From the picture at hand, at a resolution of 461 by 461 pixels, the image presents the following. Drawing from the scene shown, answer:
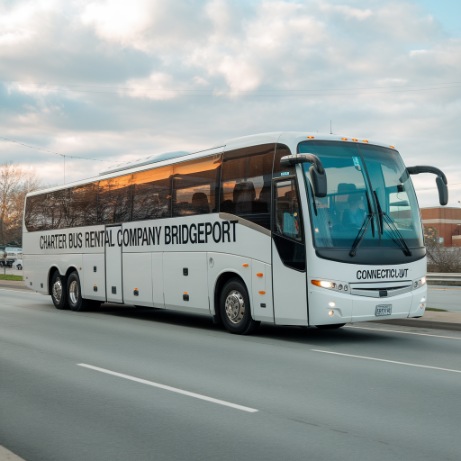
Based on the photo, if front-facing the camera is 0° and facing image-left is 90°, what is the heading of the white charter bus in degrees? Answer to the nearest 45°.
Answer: approximately 315°
